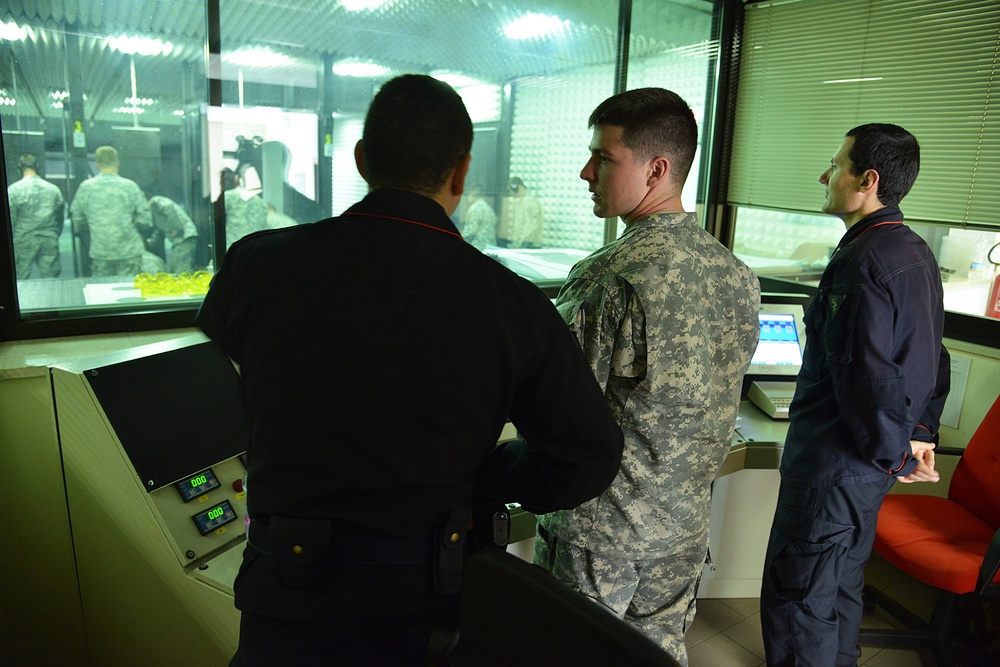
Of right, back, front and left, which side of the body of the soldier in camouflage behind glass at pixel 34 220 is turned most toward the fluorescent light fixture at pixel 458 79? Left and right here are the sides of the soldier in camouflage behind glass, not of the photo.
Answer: right

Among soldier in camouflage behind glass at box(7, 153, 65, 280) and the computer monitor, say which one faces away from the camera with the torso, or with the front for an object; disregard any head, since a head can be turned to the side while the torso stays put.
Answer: the soldier in camouflage behind glass

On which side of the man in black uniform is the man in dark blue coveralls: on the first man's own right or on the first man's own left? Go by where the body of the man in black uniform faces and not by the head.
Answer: on the first man's own right

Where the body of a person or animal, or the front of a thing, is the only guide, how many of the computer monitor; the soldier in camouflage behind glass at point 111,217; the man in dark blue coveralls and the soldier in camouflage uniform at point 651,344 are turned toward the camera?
1

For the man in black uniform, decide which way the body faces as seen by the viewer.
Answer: away from the camera

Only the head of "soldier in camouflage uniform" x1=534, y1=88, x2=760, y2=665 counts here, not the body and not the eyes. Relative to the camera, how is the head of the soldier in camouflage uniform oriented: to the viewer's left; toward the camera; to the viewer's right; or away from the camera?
to the viewer's left

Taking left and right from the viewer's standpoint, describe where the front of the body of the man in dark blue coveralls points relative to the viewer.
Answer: facing to the left of the viewer

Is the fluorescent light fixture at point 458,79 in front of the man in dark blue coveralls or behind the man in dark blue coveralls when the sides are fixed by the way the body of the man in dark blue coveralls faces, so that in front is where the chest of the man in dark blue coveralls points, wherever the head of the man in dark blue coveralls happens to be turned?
in front

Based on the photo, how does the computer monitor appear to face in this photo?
toward the camera

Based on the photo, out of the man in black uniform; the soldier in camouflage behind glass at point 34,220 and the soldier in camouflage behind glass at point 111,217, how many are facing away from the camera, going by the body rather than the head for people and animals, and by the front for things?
3

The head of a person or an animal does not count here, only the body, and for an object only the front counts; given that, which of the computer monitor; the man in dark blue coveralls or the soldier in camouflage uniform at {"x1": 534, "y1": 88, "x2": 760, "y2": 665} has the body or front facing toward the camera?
the computer monitor

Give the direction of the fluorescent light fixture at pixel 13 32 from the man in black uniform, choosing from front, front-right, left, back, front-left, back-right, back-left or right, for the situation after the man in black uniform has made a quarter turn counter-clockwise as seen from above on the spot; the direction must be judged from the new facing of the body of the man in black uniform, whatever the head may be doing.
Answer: front-right

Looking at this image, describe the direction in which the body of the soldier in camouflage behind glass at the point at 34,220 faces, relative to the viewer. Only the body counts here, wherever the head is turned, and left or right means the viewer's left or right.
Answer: facing away from the viewer

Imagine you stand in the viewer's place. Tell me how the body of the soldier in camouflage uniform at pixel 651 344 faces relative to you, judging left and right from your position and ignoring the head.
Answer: facing away from the viewer and to the left of the viewer

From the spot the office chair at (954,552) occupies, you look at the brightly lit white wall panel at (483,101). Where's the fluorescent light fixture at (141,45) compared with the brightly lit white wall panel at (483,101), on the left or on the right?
left

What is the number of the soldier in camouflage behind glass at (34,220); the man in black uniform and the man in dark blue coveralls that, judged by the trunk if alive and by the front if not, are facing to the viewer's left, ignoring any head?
1

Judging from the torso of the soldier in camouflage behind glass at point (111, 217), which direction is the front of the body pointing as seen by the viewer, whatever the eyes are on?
away from the camera
